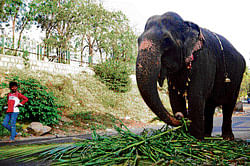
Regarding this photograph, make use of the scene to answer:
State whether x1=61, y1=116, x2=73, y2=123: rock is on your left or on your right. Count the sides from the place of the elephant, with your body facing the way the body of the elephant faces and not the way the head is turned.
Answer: on your right

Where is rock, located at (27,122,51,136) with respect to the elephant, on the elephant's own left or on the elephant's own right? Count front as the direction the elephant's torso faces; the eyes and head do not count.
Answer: on the elephant's own right

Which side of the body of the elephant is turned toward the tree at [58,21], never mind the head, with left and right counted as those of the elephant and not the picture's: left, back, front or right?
right

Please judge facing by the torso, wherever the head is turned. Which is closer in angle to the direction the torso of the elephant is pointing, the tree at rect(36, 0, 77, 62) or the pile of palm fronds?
the pile of palm fronds

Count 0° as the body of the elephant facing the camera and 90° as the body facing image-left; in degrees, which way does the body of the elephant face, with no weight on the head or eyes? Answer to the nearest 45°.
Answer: approximately 45°

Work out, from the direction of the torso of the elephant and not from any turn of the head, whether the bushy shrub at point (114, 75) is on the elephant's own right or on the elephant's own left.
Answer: on the elephant's own right
